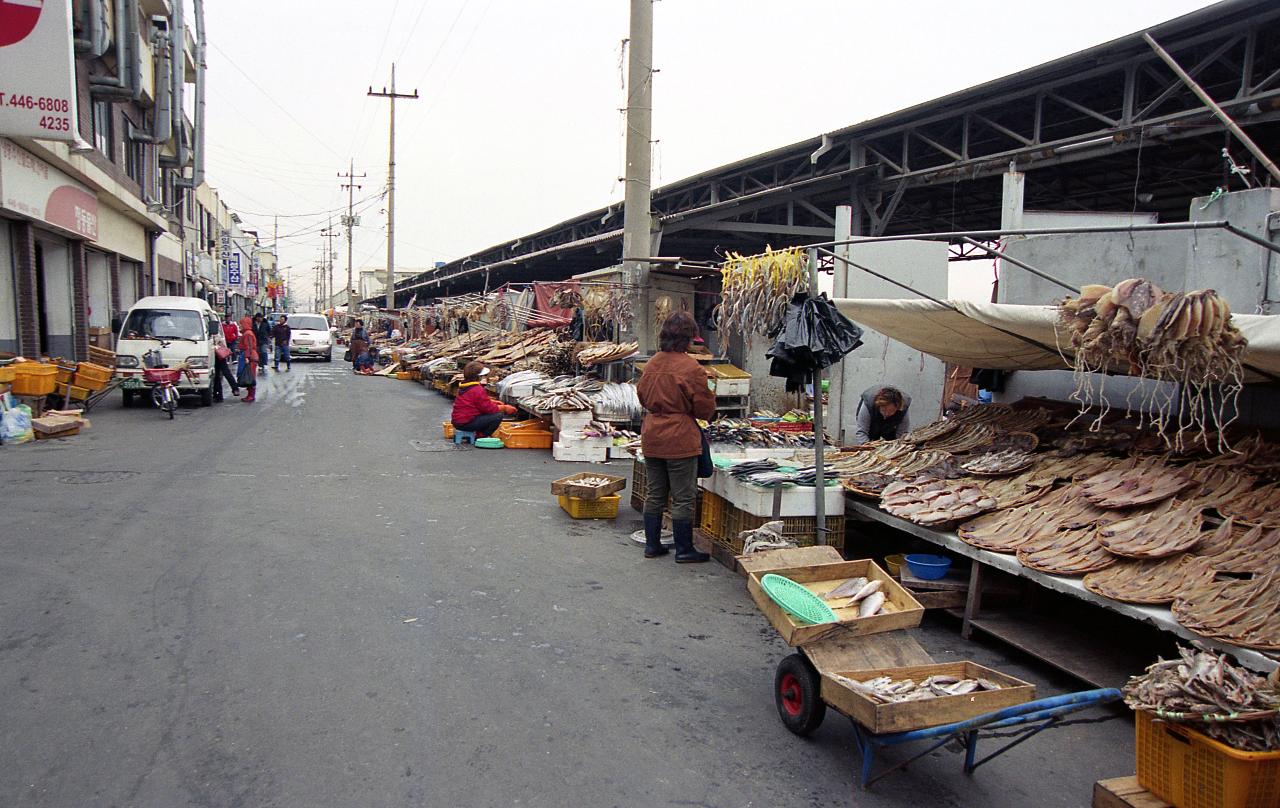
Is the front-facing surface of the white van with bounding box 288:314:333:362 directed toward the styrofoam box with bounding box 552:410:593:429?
yes

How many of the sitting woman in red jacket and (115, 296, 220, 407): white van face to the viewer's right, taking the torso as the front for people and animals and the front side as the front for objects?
1

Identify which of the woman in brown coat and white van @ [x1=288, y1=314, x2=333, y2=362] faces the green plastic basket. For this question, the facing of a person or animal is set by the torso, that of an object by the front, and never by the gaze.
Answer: the white van

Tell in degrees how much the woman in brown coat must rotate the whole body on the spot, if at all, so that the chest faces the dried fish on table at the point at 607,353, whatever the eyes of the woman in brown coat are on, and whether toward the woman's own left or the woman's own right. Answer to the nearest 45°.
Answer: approximately 45° to the woman's own left

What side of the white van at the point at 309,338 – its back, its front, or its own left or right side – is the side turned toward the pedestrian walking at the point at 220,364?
front

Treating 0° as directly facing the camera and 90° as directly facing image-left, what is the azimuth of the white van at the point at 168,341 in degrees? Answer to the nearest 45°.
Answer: approximately 0°

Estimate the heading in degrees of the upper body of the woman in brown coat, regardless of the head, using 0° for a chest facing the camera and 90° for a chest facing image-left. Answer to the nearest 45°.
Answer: approximately 225°

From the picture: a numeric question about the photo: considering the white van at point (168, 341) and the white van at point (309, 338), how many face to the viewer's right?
0

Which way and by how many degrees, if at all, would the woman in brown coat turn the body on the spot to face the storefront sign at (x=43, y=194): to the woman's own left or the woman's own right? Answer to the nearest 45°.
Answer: approximately 90° to the woman's own left

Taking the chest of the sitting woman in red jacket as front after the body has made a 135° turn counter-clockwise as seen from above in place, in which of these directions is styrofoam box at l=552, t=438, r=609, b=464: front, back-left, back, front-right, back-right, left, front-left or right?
back

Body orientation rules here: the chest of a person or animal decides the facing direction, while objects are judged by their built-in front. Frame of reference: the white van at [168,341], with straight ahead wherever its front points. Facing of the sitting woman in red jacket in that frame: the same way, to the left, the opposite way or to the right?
to the left

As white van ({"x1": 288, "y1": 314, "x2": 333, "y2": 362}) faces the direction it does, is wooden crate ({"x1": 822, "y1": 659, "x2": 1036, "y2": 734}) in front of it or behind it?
in front

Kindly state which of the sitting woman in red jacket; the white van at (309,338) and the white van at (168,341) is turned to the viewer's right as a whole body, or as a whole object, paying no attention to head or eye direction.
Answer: the sitting woman in red jacket

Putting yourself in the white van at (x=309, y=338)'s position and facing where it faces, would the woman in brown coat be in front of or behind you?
in front

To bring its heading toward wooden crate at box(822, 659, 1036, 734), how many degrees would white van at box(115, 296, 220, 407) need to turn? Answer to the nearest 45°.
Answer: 0° — it already faces it

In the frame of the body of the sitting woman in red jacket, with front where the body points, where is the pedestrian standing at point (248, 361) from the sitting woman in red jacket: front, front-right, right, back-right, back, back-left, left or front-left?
back-left

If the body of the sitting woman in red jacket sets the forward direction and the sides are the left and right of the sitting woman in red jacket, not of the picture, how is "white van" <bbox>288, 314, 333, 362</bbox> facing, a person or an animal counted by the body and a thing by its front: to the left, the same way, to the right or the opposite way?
to the right

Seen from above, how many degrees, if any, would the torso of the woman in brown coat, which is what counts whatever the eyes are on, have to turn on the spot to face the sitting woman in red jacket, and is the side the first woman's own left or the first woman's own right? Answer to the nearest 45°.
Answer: approximately 90° to the first woman's own left
